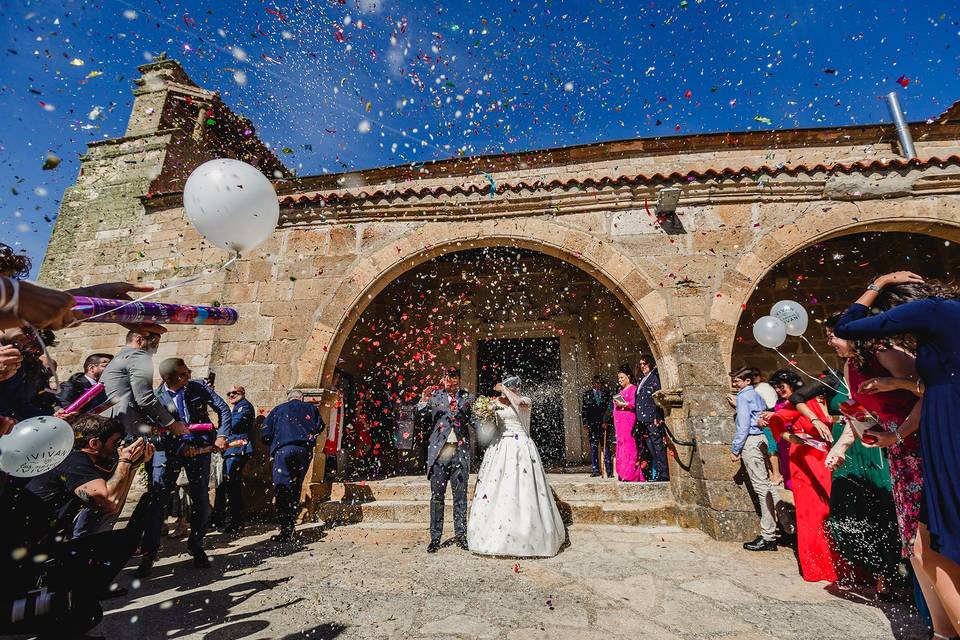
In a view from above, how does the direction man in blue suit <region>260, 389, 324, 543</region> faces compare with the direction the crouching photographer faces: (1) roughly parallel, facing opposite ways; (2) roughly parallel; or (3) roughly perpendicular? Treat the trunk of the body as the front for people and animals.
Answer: roughly perpendicular

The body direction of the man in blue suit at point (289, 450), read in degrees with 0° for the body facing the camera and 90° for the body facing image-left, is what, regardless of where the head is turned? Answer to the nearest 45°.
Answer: approximately 180°

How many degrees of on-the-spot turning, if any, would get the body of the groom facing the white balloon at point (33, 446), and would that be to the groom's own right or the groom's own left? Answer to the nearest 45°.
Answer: approximately 45° to the groom's own right

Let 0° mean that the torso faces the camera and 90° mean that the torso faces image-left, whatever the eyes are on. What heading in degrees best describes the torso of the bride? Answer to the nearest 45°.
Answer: approximately 45°

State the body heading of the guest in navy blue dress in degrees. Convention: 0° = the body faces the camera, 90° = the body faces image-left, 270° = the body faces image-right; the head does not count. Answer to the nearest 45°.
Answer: approximately 90°

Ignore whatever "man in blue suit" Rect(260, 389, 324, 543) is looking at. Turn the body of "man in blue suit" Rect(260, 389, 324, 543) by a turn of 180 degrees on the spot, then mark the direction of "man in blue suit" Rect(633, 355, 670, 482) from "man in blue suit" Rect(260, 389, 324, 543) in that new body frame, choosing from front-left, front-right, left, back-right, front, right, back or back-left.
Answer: left

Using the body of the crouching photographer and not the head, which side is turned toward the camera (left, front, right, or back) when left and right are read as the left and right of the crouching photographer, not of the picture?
right

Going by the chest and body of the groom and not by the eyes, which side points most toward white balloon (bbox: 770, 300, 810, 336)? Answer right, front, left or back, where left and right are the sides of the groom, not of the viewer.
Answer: left
